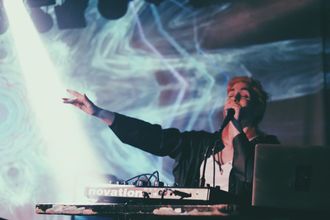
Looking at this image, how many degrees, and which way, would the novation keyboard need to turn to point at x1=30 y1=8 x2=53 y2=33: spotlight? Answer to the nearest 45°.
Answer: approximately 45° to its left

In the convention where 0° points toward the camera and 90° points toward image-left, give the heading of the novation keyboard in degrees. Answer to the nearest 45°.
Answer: approximately 180°
